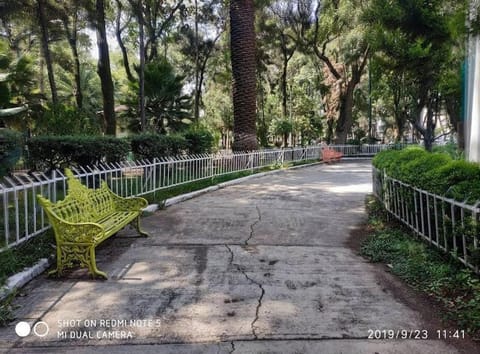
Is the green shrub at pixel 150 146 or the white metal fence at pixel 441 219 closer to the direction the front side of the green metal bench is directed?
the white metal fence

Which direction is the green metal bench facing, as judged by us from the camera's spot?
facing the viewer and to the right of the viewer

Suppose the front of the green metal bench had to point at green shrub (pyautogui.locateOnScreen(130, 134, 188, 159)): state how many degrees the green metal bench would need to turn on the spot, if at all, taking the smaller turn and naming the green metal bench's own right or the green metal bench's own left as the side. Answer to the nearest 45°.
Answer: approximately 135° to the green metal bench's own left

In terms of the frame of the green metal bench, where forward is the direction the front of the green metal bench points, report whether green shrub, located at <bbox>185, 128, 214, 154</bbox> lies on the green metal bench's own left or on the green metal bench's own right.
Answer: on the green metal bench's own left

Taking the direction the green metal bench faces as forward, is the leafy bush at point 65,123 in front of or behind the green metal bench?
behind

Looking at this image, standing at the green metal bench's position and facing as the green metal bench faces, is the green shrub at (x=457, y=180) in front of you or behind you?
in front

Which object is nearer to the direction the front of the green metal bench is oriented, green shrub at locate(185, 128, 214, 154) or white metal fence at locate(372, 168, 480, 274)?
the white metal fence

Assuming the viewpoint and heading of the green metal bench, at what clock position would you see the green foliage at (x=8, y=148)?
The green foliage is roughly at 7 o'clock from the green metal bench.

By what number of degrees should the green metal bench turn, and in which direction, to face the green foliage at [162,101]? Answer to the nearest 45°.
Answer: approximately 135° to its left
